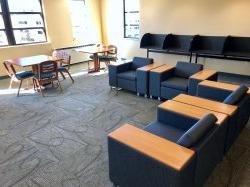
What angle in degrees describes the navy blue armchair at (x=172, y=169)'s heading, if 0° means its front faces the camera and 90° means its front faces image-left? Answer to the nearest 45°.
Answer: approximately 135°

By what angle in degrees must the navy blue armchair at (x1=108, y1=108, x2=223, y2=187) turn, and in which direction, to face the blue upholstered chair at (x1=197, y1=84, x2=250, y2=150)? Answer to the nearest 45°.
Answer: approximately 90° to its right

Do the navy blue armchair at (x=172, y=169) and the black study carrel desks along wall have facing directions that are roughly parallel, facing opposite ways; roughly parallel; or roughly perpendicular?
roughly perpendicular

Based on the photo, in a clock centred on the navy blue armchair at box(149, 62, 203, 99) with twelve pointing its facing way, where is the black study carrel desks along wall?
The black study carrel desks along wall is roughly at 5 o'clock from the navy blue armchair.

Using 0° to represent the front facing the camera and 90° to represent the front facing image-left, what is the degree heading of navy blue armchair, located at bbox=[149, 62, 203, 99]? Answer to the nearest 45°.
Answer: approximately 45°

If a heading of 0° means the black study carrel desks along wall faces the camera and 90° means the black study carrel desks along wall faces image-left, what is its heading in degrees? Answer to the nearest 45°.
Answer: approximately 45°

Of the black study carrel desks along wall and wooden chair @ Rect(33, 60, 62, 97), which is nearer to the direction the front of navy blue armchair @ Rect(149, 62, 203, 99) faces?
the wooden chair

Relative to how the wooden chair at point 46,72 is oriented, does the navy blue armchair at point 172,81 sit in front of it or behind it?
behind

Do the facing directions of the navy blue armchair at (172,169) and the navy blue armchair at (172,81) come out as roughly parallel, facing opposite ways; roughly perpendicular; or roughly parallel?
roughly perpendicular
